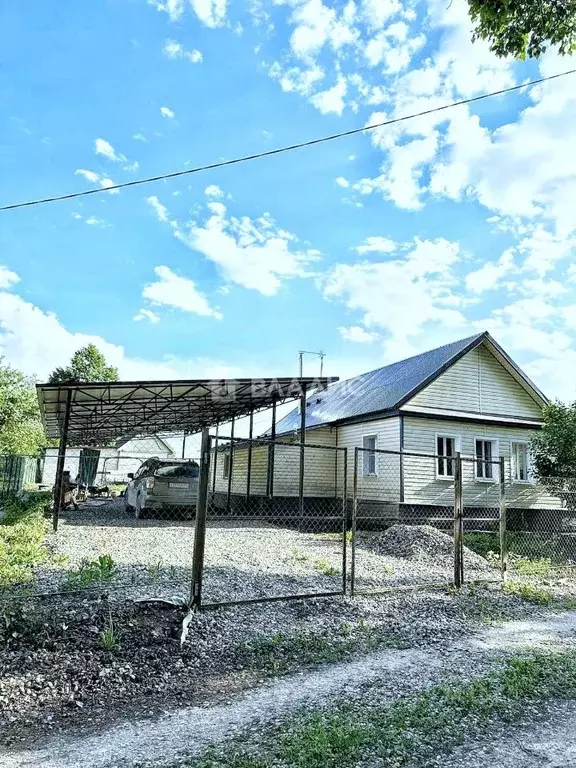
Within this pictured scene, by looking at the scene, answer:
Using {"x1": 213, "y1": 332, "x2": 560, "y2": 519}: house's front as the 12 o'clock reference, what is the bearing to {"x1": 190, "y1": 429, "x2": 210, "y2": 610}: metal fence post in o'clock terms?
The metal fence post is roughly at 2 o'clock from the house.

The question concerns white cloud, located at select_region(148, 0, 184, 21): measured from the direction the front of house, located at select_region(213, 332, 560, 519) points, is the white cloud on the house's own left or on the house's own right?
on the house's own right
